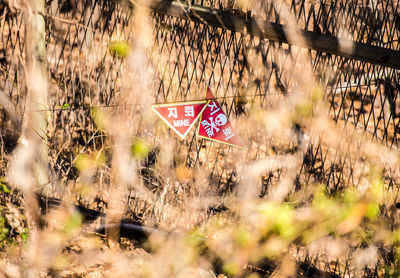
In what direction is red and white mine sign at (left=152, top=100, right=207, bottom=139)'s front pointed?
toward the camera
